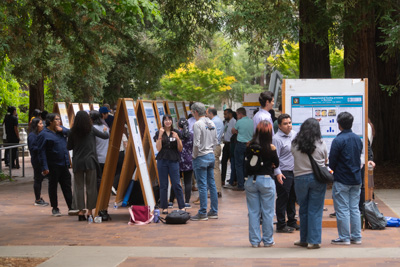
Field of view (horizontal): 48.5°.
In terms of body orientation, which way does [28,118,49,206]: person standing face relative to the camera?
to the viewer's right

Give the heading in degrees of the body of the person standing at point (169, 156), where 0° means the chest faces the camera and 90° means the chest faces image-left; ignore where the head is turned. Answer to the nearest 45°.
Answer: approximately 0°

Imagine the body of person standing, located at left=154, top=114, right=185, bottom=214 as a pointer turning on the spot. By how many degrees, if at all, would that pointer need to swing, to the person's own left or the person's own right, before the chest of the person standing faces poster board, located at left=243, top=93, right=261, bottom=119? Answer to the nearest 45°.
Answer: approximately 180°

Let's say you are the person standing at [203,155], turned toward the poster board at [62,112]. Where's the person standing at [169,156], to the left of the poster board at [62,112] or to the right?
left

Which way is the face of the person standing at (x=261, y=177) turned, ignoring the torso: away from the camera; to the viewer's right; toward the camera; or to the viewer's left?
away from the camera

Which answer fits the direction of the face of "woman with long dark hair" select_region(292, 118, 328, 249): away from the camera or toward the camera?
away from the camera

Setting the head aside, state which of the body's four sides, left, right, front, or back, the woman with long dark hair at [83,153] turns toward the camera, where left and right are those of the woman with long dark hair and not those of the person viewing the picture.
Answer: back

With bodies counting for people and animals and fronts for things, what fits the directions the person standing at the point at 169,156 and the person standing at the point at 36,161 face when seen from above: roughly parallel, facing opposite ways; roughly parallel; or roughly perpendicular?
roughly perpendicular
